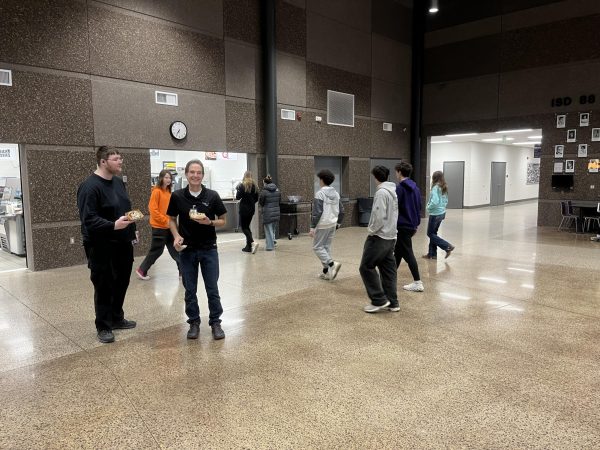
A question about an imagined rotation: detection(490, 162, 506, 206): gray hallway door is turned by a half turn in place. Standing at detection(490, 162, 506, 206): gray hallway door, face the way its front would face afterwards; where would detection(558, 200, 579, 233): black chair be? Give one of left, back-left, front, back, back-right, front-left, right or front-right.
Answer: back

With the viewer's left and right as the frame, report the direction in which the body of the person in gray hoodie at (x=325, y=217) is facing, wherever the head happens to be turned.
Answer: facing away from the viewer and to the left of the viewer

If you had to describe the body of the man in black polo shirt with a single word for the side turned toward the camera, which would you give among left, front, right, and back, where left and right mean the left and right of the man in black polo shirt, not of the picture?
front

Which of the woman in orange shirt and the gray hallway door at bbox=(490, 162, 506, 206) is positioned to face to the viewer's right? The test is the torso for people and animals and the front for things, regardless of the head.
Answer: the woman in orange shirt

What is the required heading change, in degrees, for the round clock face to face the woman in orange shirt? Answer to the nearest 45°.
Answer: approximately 45° to its right

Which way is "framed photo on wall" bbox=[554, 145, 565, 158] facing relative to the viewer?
toward the camera

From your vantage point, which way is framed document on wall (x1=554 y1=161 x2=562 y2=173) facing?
toward the camera

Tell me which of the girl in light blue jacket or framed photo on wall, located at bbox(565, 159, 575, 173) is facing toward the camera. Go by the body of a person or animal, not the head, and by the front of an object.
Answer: the framed photo on wall

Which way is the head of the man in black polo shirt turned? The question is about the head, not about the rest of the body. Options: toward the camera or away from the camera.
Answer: toward the camera

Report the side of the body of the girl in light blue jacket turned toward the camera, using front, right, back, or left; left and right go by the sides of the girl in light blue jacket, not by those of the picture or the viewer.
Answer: left

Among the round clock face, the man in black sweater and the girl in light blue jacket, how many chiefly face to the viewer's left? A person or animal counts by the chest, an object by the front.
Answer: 1

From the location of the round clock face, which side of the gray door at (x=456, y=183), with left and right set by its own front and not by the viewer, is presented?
front

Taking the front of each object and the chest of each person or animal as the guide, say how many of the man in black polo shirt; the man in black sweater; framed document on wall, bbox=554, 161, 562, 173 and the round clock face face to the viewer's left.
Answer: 0
